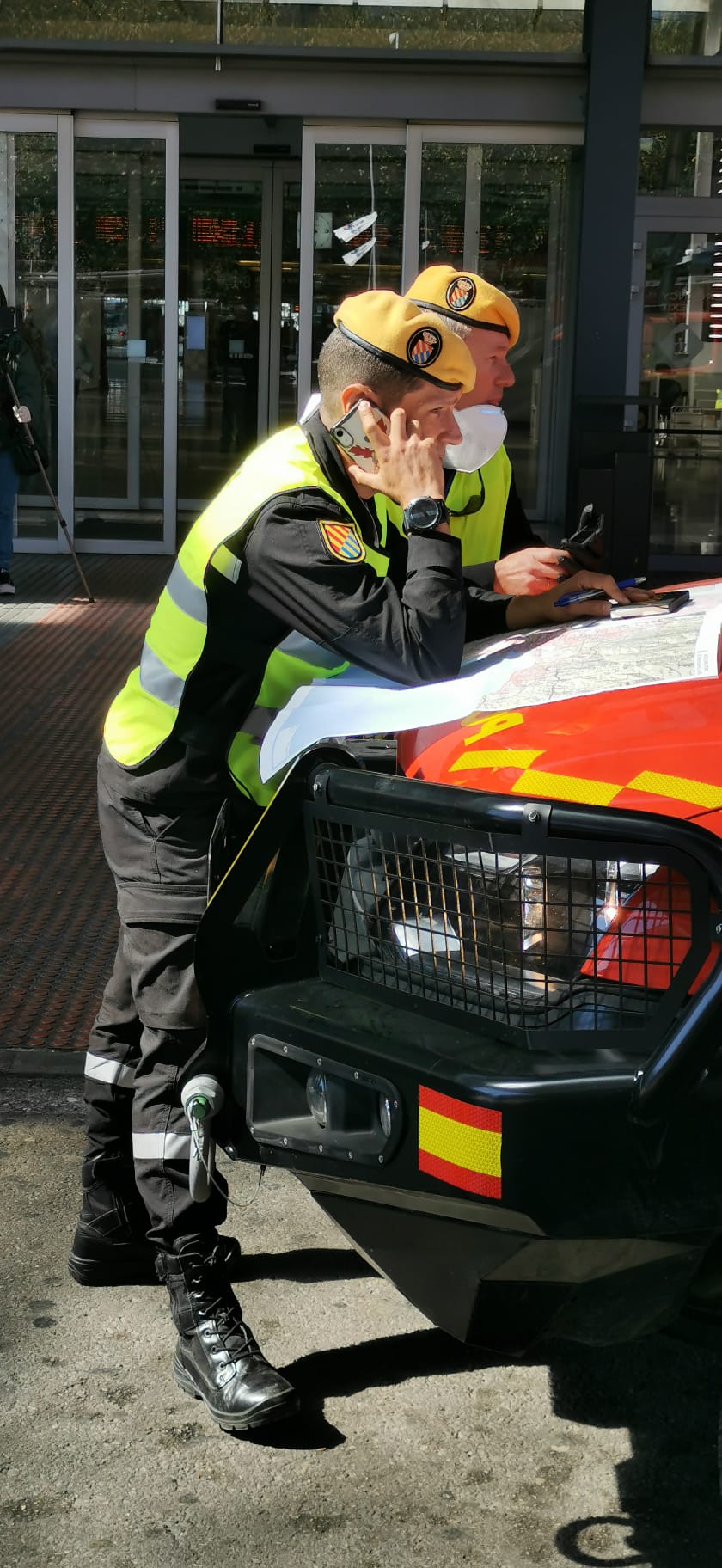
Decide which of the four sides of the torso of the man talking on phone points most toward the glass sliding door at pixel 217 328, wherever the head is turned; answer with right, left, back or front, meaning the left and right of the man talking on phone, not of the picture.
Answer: left

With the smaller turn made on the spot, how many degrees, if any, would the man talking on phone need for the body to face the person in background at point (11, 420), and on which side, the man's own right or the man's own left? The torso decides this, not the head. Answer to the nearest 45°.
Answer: approximately 90° to the man's own left

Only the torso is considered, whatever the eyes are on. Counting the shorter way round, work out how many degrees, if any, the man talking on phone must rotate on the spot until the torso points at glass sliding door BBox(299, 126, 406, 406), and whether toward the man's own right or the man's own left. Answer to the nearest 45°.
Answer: approximately 90° to the man's own left

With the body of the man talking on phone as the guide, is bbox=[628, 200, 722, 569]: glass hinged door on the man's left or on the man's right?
on the man's left

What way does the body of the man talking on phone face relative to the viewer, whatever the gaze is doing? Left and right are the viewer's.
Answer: facing to the right of the viewer

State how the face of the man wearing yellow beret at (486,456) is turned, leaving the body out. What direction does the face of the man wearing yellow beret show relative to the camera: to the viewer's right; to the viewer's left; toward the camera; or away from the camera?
to the viewer's right

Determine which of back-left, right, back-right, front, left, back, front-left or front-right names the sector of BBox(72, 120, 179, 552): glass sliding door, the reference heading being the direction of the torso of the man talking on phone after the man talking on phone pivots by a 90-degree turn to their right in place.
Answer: back
